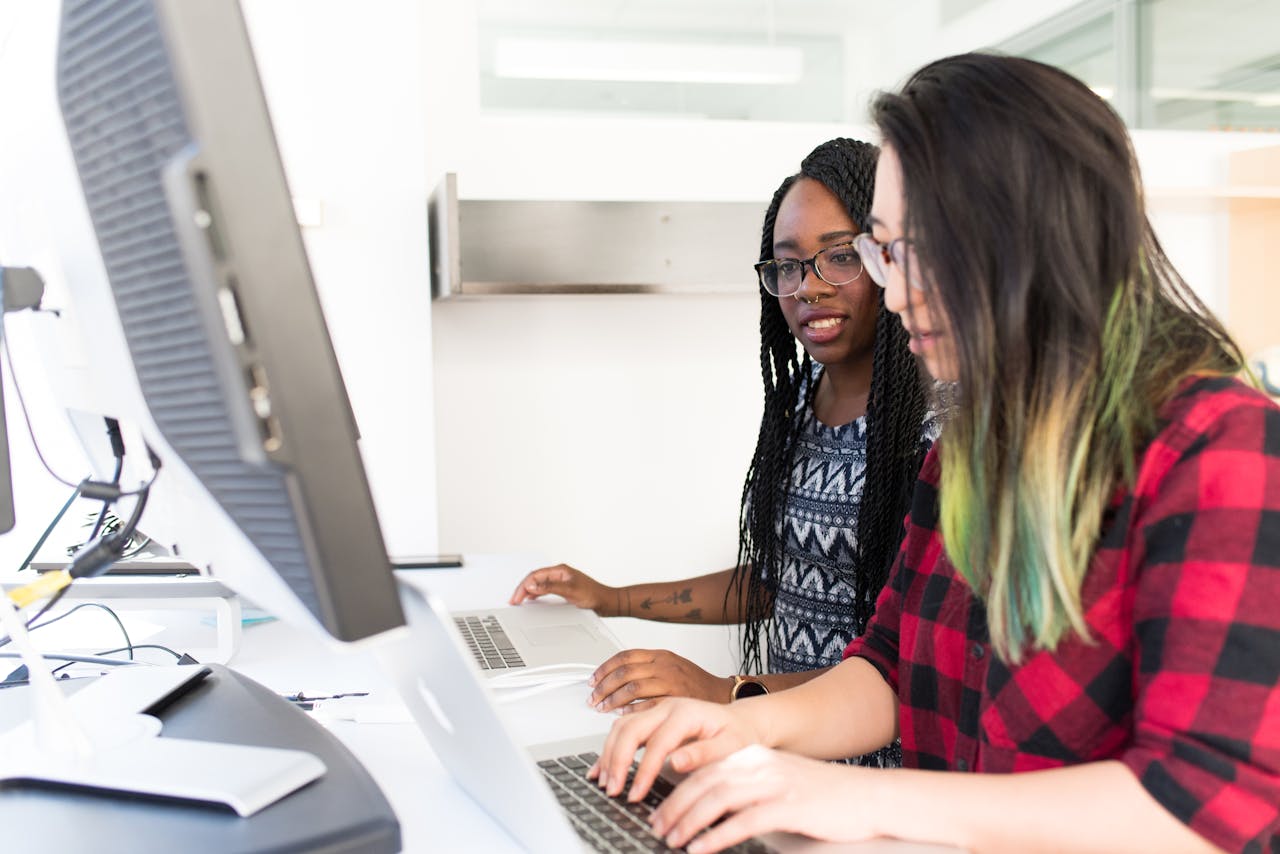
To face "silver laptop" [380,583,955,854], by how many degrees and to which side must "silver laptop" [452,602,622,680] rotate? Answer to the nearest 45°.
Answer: approximately 90° to its right

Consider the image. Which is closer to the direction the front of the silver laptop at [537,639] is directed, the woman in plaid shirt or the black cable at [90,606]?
the woman in plaid shirt

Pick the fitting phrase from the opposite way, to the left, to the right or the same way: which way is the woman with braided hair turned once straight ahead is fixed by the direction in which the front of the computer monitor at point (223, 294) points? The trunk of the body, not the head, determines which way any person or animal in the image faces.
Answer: the opposite way

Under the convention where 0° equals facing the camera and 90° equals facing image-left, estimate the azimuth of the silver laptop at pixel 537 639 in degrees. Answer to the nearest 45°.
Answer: approximately 270°

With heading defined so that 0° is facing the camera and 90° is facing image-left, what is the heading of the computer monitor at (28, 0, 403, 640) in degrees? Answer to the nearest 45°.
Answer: approximately 270°

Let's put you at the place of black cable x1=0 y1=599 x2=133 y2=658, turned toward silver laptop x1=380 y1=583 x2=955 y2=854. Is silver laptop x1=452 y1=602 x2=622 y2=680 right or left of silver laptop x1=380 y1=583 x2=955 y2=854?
left

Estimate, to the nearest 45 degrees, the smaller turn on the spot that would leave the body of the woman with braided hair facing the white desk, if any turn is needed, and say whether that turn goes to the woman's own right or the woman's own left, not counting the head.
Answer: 0° — they already face it

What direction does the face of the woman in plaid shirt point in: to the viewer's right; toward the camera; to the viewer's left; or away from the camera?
to the viewer's left
